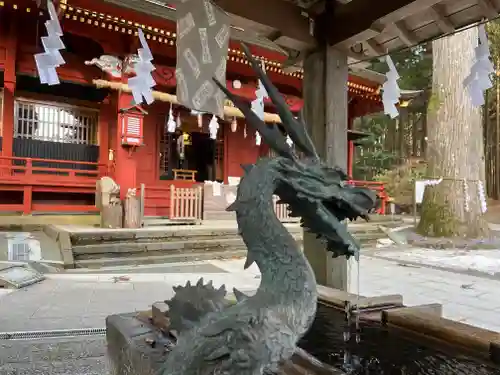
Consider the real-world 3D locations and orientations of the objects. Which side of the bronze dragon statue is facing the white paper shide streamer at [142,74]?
left

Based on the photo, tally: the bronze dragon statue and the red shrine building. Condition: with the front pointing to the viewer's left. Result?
0

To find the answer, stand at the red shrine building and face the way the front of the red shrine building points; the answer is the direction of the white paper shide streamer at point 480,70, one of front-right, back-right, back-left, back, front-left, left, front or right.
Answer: front

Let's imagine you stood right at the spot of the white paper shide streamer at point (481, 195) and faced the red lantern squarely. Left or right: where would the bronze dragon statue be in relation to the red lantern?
left

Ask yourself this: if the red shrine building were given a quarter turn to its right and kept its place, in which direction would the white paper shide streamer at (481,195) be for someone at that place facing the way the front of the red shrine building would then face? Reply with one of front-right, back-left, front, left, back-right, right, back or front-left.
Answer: back-left

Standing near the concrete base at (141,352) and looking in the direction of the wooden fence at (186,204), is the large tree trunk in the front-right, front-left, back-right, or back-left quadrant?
front-right

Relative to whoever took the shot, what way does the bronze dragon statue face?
facing to the right of the viewer

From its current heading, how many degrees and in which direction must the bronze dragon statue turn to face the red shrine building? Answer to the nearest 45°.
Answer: approximately 135° to its left

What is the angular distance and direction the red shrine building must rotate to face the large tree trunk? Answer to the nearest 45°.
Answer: approximately 45° to its left

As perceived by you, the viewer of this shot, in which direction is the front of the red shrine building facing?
facing the viewer and to the right of the viewer
